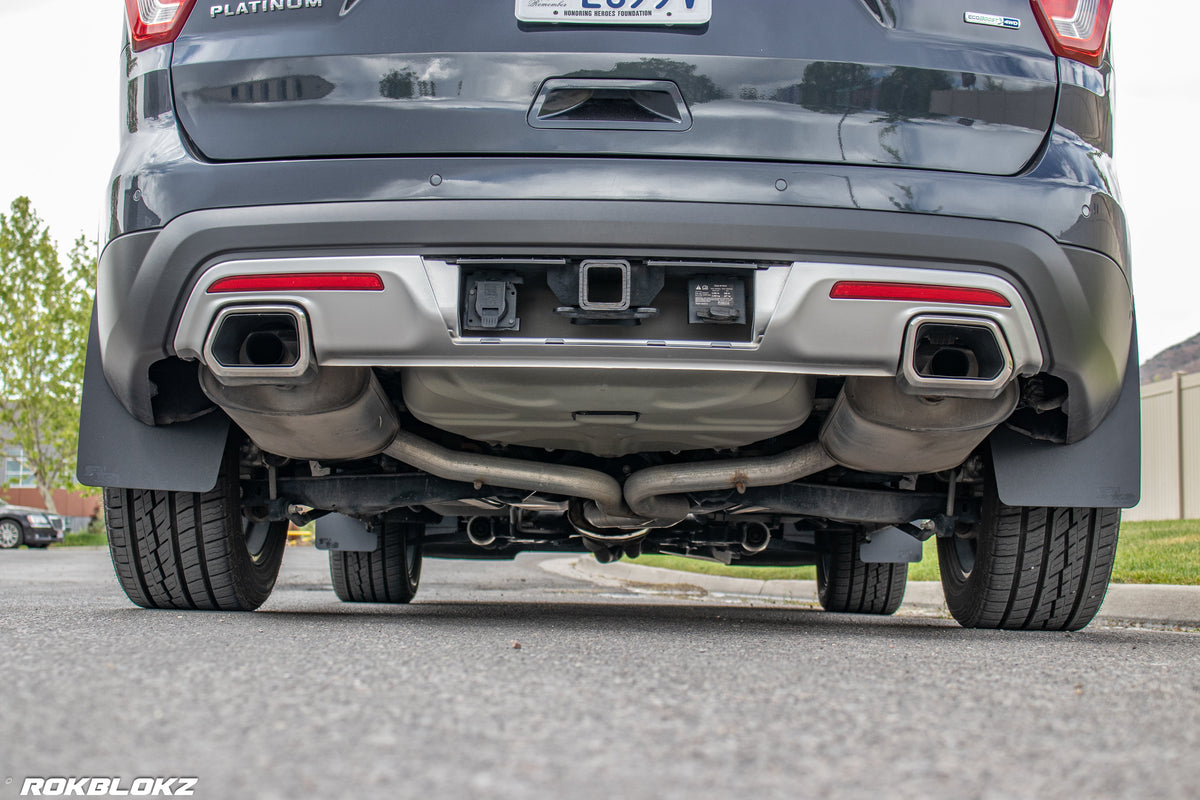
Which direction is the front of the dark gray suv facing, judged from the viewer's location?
facing away from the viewer
